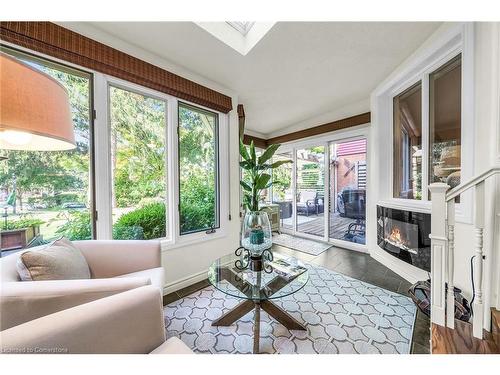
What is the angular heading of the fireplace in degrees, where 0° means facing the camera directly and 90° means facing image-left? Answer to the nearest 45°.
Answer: approximately 45°

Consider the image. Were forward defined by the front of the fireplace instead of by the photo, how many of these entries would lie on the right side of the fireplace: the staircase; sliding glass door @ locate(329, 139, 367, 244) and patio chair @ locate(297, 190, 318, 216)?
2

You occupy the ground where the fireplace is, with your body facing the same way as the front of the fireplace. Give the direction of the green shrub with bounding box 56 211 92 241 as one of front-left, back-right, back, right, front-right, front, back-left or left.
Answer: front

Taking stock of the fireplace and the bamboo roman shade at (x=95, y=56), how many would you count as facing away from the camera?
0

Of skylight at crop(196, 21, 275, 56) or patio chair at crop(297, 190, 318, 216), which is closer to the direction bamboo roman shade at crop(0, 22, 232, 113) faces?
the skylight

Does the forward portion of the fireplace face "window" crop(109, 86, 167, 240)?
yes

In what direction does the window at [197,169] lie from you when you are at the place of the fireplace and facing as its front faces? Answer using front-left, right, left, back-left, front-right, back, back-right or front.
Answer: front

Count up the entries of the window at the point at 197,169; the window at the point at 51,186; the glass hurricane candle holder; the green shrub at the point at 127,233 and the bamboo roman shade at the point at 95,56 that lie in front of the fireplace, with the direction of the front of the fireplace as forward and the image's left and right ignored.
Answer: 5

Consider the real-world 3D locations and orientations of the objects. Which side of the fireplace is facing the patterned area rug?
front

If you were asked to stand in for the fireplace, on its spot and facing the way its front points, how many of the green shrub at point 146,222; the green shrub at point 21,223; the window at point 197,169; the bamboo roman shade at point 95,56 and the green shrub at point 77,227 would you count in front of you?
5

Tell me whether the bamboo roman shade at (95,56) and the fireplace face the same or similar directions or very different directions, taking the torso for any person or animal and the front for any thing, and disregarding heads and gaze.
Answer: very different directions
